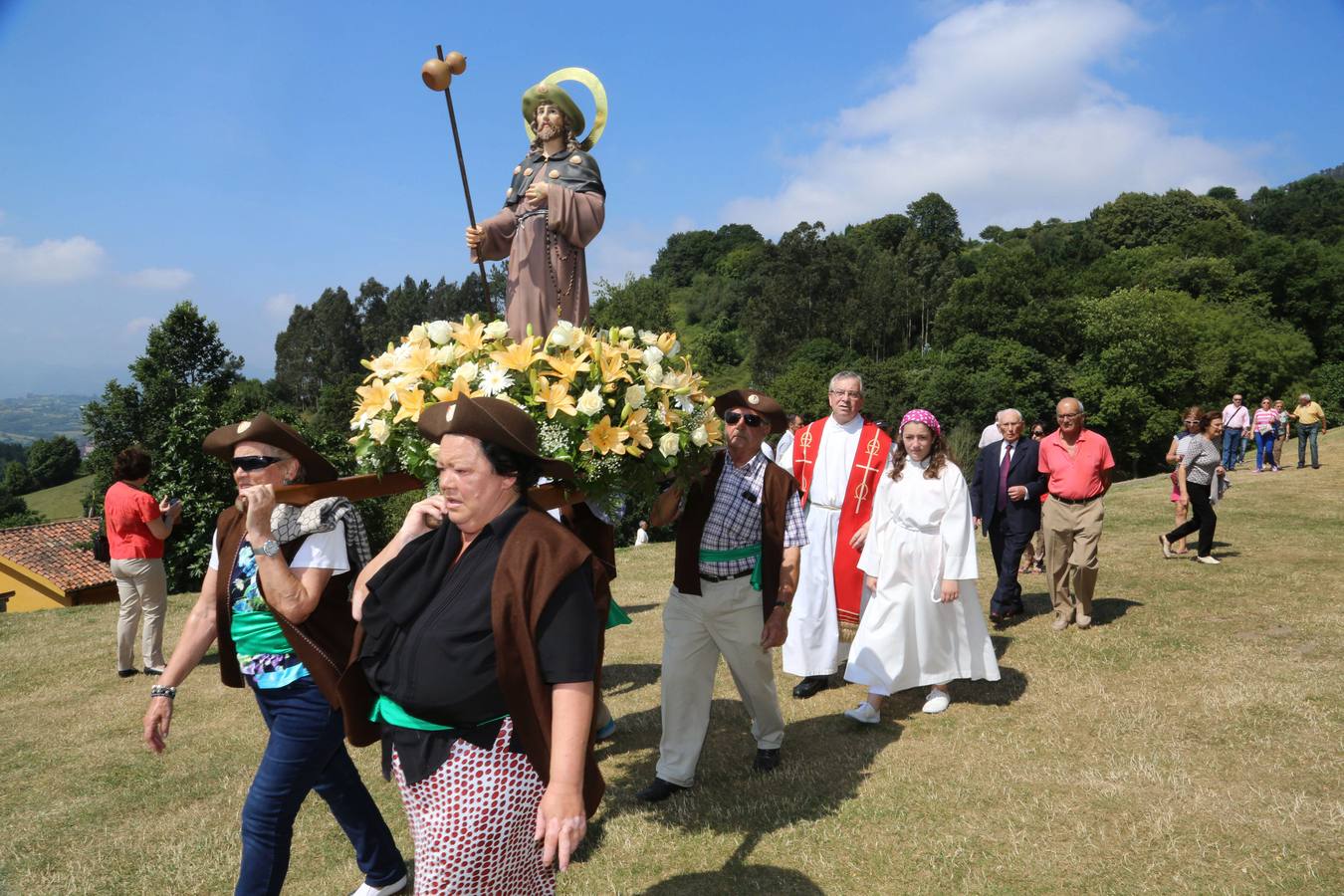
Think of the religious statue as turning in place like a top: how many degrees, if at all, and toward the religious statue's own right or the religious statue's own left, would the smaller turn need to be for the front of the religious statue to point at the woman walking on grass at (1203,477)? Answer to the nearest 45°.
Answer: approximately 180°

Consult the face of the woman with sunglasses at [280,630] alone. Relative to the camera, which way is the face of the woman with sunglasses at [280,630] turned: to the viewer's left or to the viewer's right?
to the viewer's left

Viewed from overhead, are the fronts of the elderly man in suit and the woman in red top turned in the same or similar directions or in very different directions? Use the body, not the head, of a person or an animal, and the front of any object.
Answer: very different directions

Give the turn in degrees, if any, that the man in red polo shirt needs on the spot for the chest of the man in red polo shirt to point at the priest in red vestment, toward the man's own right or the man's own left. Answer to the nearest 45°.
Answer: approximately 45° to the man's own right

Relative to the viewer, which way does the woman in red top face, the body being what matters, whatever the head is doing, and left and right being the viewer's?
facing away from the viewer and to the right of the viewer

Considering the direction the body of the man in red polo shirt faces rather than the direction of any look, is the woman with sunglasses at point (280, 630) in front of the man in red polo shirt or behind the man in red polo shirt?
in front
